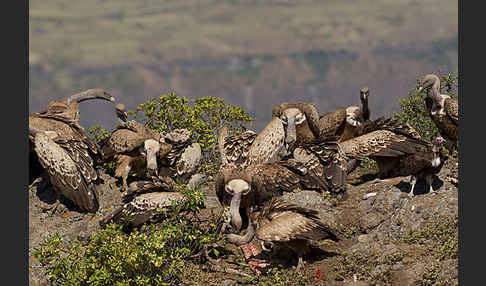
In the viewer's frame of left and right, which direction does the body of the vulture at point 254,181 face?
facing the viewer and to the left of the viewer

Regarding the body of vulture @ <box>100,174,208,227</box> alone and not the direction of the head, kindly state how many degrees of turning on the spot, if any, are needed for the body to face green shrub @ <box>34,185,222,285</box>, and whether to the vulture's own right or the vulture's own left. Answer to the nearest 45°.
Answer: approximately 90° to the vulture's own right

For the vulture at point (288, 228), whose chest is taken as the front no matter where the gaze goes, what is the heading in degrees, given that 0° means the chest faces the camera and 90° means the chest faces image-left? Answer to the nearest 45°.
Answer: approximately 90°

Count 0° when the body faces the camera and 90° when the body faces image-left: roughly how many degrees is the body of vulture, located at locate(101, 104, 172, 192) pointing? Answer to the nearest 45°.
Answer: approximately 315°

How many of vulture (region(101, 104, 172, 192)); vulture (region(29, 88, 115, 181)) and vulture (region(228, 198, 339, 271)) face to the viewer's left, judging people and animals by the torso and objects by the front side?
1

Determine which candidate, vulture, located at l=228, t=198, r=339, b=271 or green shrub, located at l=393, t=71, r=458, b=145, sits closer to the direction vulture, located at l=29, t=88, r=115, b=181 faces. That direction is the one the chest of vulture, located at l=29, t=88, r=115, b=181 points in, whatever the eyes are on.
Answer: the green shrub
